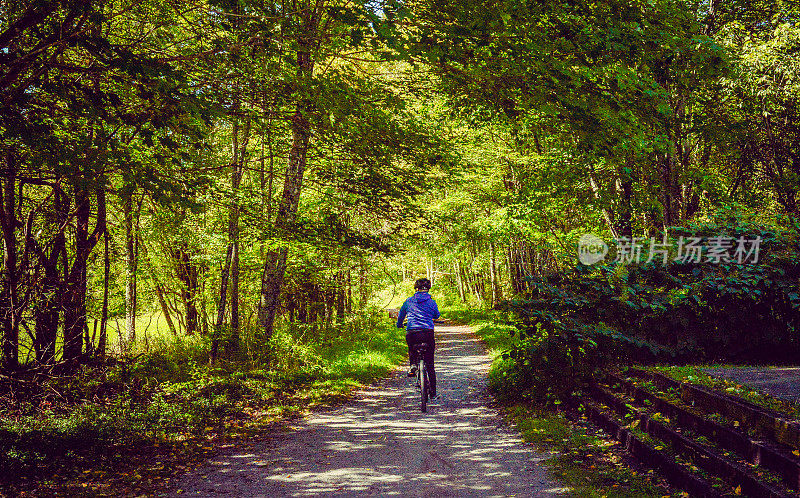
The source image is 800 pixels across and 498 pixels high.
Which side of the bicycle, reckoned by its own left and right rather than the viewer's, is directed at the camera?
back

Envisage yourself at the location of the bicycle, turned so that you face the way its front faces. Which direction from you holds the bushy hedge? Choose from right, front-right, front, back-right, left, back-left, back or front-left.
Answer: right

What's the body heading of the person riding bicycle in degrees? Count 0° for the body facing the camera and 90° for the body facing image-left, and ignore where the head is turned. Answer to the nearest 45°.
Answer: approximately 180°

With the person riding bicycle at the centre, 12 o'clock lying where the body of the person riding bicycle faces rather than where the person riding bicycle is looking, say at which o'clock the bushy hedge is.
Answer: The bushy hedge is roughly at 3 o'clock from the person riding bicycle.
